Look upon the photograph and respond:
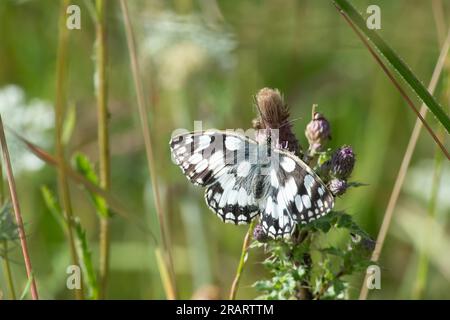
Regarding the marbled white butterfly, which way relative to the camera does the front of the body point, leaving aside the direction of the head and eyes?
away from the camera

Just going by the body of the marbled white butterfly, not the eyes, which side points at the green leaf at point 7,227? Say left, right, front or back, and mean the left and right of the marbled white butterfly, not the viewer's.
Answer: left

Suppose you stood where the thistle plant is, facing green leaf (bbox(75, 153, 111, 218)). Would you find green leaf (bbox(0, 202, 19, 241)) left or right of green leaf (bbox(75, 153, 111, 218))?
left
